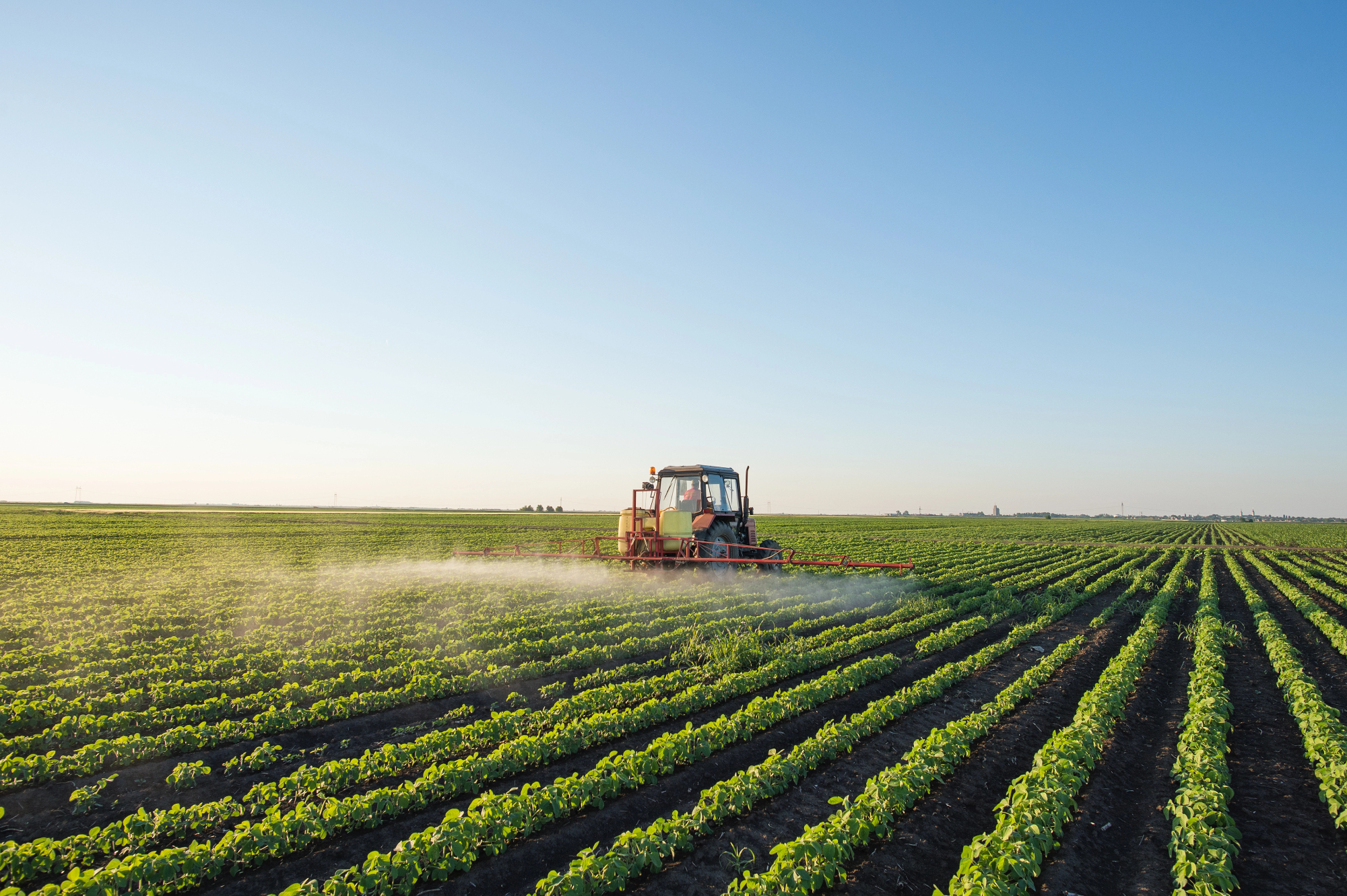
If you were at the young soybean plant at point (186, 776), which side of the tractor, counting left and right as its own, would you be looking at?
back

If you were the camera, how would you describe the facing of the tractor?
facing away from the viewer and to the right of the viewer
